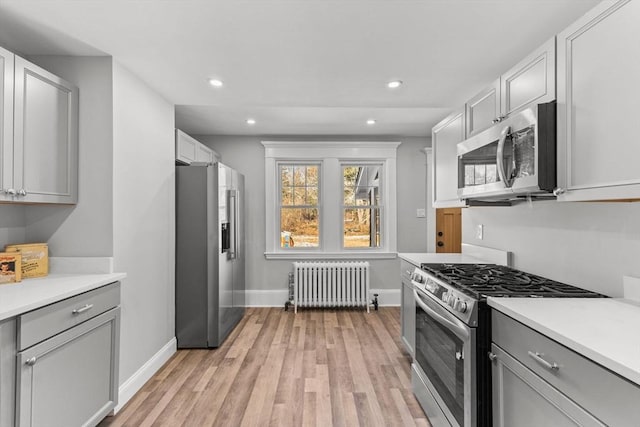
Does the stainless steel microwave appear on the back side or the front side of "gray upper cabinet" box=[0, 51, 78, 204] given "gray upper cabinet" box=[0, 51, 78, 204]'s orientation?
on the front side

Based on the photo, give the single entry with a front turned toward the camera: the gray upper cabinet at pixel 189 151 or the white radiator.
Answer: the white radiator

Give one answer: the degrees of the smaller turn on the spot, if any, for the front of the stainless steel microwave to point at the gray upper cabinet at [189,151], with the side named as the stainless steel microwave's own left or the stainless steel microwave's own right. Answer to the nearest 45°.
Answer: approximately 45° to the stainless steel microwave's own right

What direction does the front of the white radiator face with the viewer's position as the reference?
facing the viewer

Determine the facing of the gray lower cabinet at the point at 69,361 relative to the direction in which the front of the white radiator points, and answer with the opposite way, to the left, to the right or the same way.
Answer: to the left

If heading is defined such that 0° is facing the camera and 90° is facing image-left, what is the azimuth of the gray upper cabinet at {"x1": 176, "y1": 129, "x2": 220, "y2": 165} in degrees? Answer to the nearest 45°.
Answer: approximately 270°

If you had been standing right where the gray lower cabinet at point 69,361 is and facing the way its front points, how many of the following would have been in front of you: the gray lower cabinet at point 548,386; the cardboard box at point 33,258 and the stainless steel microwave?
2

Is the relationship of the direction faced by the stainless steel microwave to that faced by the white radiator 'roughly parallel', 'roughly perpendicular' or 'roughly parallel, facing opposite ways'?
roughly perpendicular

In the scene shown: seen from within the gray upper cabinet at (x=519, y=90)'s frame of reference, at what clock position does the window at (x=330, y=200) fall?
The window is roughly at 3 o'clock from the gray upper cabinet.

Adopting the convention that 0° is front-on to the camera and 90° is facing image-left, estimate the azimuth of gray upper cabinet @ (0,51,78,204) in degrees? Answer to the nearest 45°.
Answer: approximately 315°

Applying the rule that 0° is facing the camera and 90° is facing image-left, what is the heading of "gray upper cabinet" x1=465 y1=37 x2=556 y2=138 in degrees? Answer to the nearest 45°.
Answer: approximately 45°

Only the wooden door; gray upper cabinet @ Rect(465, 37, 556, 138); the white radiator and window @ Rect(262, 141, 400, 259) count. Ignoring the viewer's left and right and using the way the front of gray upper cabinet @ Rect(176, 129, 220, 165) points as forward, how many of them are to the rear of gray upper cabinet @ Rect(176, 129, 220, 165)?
0

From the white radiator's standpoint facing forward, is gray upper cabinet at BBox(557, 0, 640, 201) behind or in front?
in front

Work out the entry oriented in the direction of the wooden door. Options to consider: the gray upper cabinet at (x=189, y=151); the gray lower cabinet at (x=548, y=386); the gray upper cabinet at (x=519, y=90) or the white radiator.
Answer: the gray upper cabinet at (x=189, y=151)

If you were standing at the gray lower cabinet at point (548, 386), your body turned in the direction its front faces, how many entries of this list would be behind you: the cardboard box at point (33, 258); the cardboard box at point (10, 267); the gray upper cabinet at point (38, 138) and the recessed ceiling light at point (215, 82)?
0

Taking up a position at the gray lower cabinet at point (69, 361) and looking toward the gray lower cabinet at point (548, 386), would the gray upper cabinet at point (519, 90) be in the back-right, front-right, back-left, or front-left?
front-left
